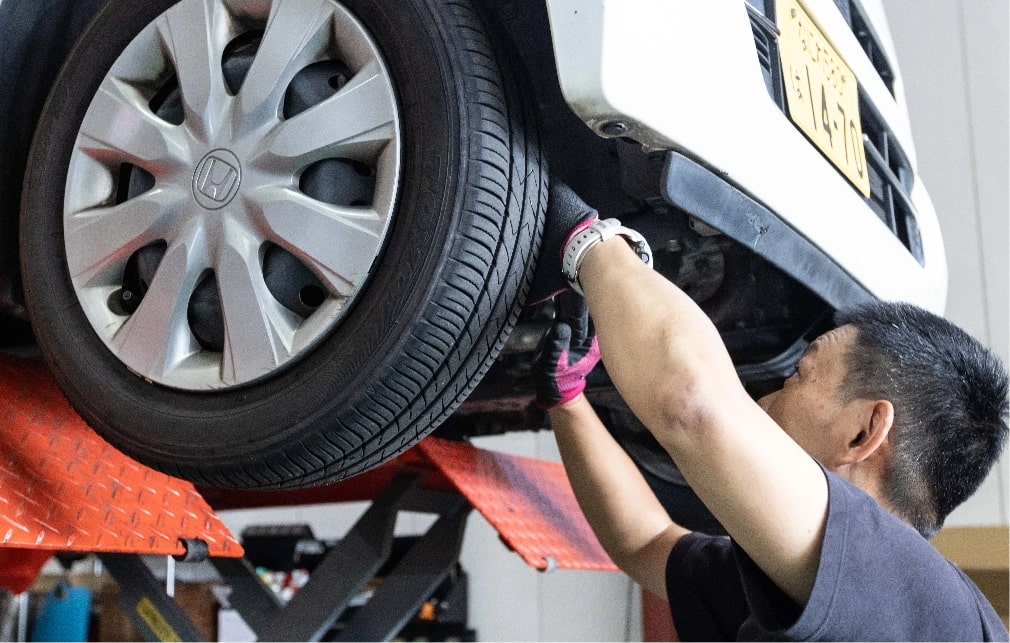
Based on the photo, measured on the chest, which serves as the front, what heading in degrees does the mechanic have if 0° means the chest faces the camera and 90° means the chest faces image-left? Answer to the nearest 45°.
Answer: approximately 90°

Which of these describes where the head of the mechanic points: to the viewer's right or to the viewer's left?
to the viewer's left
